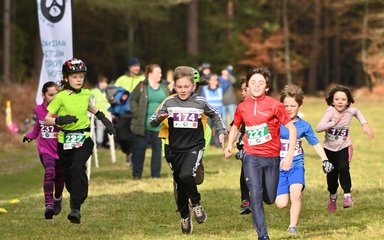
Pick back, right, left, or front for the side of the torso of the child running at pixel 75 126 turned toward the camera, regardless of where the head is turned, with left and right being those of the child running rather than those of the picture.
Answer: front

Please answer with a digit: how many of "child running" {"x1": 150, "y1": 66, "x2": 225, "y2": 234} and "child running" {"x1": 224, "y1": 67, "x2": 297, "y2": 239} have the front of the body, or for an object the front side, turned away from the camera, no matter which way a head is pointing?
0

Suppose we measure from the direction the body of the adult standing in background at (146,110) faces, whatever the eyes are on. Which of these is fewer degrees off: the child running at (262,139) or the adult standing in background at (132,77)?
the child running

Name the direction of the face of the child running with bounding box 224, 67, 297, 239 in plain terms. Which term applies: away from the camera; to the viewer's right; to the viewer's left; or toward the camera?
toward the camera

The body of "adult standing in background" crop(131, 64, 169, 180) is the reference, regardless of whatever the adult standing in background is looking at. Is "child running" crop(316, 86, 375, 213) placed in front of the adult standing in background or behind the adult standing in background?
in front

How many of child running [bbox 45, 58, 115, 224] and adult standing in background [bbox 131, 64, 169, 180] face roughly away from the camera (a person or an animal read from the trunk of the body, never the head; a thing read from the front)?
0

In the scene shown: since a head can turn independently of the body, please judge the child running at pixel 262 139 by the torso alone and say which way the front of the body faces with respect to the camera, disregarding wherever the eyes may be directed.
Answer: toward the camera

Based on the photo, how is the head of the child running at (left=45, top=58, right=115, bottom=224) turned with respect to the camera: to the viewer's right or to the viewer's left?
to the viewer's right

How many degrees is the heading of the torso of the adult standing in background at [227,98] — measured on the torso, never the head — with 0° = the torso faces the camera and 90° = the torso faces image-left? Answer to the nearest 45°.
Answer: approximately 45°

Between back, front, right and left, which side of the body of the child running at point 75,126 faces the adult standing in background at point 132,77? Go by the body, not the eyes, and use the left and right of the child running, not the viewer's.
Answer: back

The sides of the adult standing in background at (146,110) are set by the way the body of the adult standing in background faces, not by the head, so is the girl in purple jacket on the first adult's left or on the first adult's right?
on the first adult's right

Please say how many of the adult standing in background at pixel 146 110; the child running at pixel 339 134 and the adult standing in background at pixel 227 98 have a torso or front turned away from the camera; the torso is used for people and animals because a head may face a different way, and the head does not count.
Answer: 0

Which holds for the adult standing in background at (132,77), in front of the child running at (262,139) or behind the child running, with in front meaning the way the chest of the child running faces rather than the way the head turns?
behind

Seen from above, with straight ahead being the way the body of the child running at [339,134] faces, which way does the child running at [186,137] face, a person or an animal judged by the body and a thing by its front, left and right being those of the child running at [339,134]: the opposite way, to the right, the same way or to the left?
the same way
